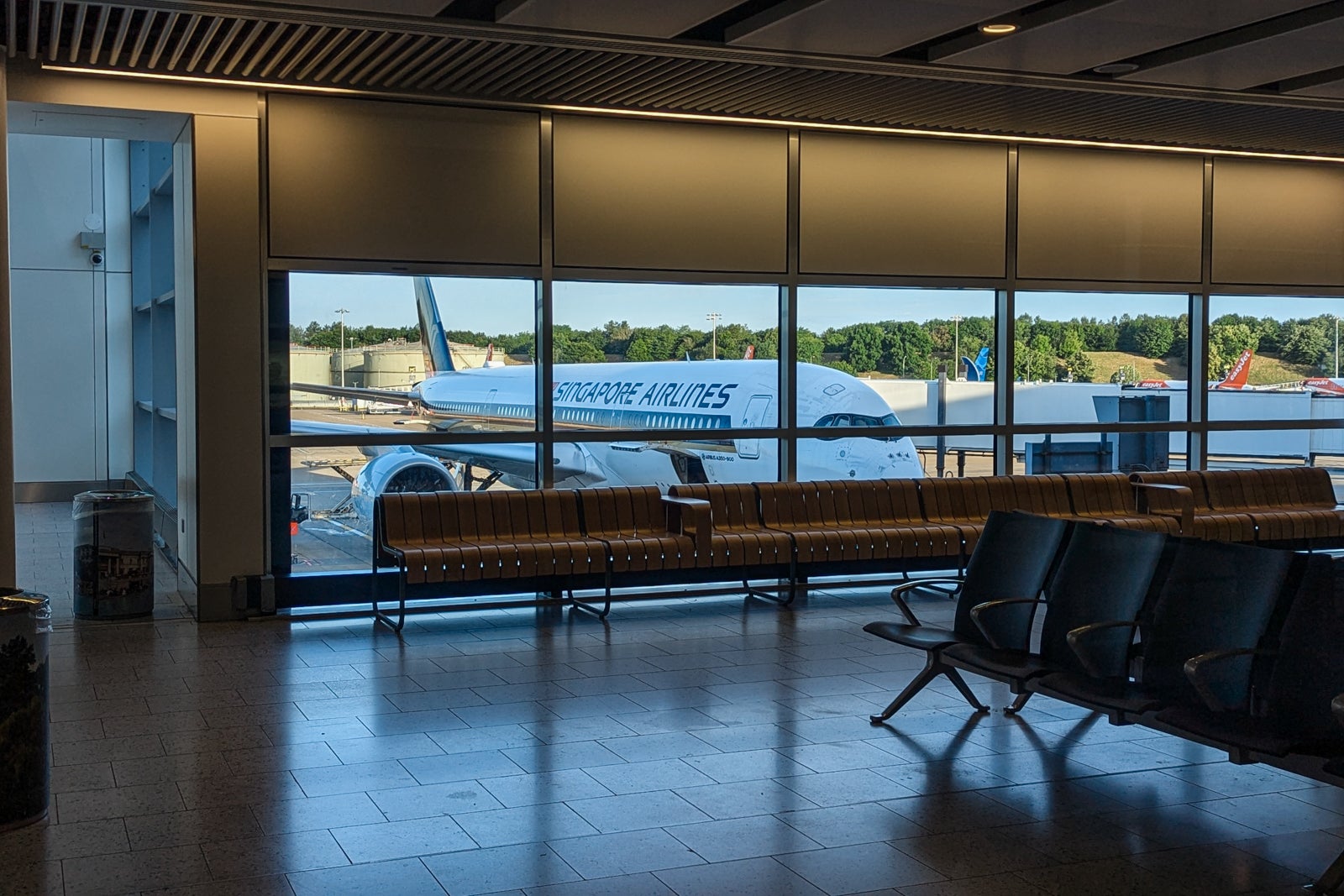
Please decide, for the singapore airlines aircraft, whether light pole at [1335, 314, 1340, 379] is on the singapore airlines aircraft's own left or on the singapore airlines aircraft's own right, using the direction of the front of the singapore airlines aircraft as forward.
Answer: on the singapore airlines aircraft's own left

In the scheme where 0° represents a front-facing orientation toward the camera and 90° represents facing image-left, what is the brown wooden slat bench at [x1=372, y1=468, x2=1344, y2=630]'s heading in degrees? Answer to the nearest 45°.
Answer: approximately 315°

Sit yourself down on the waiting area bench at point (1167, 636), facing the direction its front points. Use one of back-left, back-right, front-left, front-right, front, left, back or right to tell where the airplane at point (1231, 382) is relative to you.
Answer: back-right

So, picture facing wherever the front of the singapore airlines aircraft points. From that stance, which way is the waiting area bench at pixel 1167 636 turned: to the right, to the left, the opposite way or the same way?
to the right

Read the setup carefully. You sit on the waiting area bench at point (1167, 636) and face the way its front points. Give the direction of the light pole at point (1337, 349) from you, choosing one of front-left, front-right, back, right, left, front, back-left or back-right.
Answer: back-right

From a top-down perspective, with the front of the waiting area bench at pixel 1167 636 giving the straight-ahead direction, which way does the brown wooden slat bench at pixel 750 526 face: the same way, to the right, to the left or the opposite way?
to the left

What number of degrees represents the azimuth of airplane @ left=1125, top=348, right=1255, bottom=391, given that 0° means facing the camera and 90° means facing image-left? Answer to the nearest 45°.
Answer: approximately 90°
